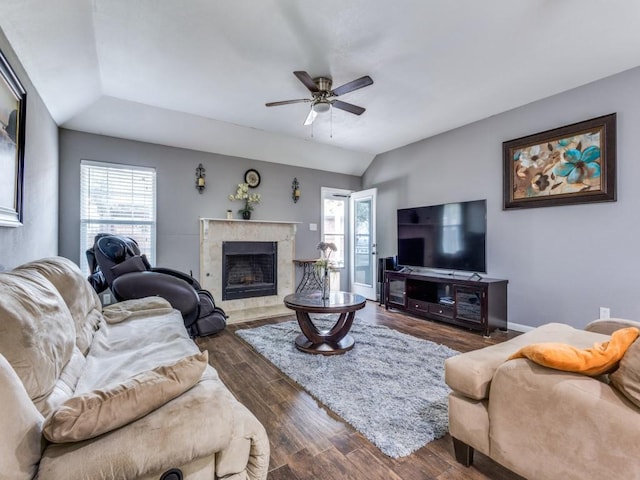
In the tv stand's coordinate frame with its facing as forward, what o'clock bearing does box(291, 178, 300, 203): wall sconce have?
The wall sconce is roughly at 2 o'clock from the tv stand.

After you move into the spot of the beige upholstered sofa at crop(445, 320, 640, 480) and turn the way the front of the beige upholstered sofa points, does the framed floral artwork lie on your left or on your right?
on your right

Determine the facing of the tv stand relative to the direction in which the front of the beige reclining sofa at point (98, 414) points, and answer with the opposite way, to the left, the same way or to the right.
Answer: the opposite way

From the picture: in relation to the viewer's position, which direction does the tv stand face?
facing the viewer and to the left of the viewer

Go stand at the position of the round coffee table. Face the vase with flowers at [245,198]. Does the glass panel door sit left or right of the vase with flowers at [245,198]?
right

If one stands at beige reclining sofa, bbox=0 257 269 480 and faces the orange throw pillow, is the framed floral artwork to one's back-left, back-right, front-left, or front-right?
front-left

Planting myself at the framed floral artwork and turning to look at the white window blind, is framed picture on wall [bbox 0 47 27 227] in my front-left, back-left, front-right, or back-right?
front-left

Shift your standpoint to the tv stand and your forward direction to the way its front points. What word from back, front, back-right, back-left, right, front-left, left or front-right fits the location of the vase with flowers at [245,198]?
front-right

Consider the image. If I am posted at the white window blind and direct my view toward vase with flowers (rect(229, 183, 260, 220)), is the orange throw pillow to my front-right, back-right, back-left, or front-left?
front-right

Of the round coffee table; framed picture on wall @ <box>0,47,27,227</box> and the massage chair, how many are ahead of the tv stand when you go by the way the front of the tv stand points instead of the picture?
3

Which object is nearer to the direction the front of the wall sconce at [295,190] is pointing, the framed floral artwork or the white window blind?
the framed floral artwork

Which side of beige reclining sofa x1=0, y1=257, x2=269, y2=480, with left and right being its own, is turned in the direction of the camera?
right

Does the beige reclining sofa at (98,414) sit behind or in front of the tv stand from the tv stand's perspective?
in front

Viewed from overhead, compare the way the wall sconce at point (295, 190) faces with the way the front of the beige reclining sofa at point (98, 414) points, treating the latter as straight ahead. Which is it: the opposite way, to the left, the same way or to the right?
to the right

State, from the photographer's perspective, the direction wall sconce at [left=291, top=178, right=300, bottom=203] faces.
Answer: facing the viewer and to the right of the viewer

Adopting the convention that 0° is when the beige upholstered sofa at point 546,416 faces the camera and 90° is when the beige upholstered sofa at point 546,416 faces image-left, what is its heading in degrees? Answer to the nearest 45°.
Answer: approximately 135°

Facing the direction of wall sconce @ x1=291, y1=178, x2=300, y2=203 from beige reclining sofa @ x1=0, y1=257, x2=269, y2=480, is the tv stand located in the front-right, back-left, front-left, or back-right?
front-right

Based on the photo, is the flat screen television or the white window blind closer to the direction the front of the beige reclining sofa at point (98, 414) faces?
the flat screen television
